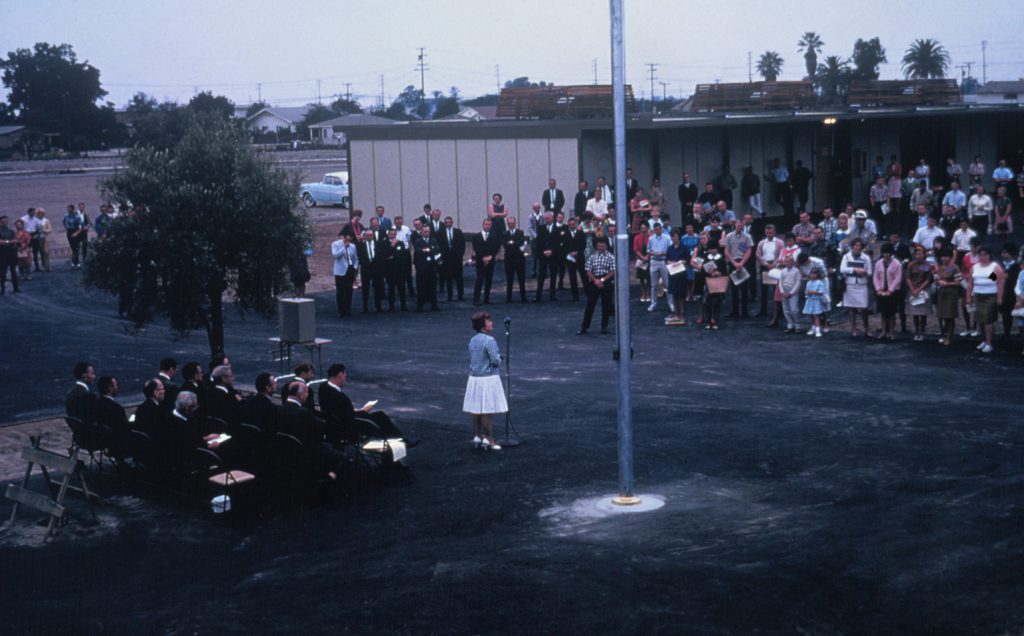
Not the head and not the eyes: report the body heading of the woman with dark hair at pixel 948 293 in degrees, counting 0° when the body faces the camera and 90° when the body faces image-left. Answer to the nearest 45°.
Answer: approximately 45°

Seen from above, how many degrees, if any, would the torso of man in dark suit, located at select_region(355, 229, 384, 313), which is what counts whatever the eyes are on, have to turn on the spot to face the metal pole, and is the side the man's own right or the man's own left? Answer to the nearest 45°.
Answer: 0° — they already face it

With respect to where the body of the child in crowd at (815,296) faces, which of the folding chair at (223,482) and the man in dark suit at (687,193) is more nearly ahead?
the folding chair

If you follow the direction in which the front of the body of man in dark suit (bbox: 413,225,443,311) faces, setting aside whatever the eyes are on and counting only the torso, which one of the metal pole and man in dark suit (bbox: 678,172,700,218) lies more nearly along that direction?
the metal pole

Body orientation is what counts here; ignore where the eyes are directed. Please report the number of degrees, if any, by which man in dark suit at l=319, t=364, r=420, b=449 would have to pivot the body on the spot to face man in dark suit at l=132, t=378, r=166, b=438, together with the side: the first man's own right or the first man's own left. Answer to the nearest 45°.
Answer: approximately 180°

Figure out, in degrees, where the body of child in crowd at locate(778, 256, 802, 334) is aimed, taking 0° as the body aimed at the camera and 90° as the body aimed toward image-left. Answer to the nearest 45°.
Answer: approximately 45°

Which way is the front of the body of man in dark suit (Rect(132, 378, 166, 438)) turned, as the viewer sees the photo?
to the viewer's right

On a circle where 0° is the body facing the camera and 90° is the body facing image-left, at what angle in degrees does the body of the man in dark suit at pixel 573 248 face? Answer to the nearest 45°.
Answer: approximately 0°

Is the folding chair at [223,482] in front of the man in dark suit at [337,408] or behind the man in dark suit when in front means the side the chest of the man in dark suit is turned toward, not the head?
behind

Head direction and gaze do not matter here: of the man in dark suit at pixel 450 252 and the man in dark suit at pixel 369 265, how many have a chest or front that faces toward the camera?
2

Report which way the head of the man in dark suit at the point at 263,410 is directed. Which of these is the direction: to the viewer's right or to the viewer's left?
to the viewer's right

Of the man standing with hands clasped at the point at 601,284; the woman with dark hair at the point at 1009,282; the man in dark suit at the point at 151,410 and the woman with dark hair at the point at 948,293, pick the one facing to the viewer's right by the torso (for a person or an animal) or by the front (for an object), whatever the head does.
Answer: the man in dark suit
